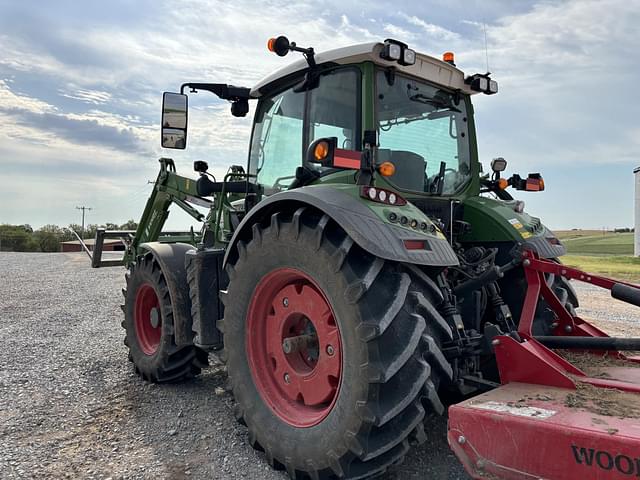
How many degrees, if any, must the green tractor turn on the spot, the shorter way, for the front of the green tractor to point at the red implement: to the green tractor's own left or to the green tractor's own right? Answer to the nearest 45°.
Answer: approximately 180°

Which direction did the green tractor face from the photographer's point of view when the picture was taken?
facing away from the viewer and to the left of the viewer
